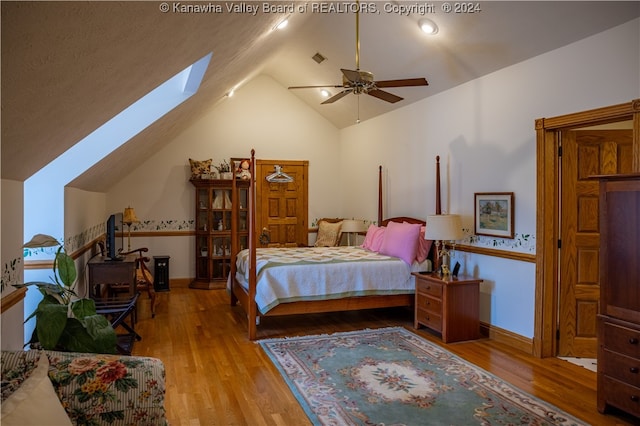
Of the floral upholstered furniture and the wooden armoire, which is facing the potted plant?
the wooden armoire

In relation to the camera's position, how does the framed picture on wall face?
facing the viewer and to the left of the viewer

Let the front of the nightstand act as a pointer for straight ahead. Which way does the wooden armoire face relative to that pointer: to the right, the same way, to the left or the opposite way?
the same way

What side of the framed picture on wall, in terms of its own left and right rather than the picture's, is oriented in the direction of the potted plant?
front

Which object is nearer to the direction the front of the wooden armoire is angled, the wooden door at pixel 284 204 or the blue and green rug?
the blue and green rug

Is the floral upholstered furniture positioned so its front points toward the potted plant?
no

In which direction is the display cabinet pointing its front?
toward the camera

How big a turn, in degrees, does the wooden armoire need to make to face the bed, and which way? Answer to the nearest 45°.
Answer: approximately 45° to its right

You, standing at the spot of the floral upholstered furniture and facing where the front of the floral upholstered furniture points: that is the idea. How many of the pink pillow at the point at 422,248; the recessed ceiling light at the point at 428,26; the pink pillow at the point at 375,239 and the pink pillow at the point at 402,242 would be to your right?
0

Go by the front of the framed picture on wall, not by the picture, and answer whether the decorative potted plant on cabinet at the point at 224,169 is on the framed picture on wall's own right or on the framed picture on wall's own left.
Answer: on the framed picture on wall's own right

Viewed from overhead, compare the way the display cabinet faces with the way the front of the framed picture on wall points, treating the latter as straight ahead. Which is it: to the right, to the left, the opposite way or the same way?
to the left

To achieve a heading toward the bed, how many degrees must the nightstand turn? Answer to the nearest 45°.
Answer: approximately 45° to its right

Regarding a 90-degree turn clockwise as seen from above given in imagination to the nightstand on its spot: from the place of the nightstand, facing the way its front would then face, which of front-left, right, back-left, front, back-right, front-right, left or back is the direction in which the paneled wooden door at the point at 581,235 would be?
back-right
